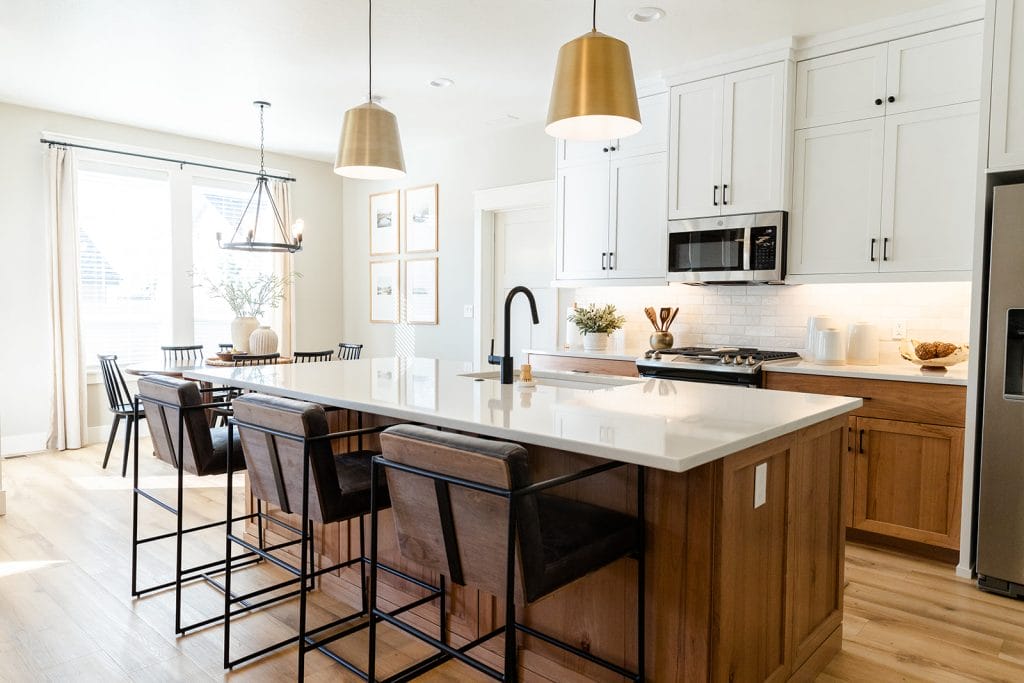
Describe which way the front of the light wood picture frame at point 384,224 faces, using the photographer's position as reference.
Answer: facing the viewer and to the left of the viewer

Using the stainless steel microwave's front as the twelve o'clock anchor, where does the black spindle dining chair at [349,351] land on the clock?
The black spindle dining chair is roughly at 2 o'clock from the stainless steel microwave.

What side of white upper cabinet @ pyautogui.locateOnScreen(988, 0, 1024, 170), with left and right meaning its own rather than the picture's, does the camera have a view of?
front

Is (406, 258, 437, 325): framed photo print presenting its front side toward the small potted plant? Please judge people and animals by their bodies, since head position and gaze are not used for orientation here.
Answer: no

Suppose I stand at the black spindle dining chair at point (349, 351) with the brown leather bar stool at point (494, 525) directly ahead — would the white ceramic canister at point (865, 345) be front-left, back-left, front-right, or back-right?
front-left

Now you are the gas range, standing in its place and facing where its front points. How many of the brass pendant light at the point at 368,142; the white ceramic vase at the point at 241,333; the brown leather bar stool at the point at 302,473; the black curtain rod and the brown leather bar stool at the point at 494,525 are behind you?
0

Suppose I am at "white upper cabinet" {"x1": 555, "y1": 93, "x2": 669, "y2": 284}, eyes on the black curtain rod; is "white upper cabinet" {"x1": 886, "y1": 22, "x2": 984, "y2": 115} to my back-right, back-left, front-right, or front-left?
back-left

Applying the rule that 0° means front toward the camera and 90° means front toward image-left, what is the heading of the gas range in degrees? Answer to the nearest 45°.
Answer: approximately 45°

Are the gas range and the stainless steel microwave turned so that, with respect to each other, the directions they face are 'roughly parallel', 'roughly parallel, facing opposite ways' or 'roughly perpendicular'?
roughly parallel

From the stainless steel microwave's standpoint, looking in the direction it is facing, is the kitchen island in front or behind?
in front

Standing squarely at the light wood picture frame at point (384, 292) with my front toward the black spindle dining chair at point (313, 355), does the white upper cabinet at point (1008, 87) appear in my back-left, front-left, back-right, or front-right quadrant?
front-left

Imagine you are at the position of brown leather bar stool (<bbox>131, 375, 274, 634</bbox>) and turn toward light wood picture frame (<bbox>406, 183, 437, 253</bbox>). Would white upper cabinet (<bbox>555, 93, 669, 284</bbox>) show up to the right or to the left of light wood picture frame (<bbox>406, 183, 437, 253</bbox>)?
right

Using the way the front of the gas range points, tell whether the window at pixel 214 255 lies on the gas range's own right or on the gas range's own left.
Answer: on the gas range's own right

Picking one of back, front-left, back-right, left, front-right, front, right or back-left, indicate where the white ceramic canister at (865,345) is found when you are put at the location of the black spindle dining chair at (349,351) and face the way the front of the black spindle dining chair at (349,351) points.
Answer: left

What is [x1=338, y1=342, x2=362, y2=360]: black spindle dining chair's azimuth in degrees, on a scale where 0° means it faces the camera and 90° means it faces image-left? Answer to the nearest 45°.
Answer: approximately 45°

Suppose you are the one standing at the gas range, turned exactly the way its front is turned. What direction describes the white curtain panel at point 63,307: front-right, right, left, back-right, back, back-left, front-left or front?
front-right

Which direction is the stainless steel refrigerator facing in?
toward the camera

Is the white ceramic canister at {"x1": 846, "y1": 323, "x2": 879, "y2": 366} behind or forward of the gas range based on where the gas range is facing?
behind

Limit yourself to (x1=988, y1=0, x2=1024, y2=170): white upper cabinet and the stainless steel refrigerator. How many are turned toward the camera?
2
